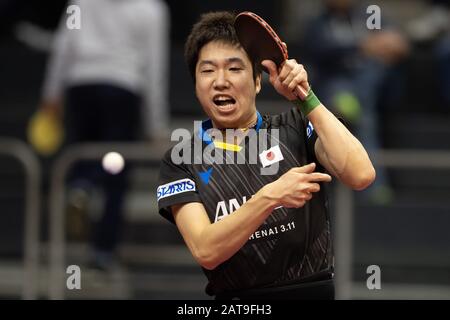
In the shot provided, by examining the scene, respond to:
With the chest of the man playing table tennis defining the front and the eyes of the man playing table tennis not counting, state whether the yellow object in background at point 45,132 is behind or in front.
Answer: behind

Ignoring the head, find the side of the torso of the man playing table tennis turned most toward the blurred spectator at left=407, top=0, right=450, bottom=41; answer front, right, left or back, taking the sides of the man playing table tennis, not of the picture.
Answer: back

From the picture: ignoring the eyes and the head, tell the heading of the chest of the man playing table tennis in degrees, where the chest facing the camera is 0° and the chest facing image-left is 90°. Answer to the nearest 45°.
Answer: approximately 0°

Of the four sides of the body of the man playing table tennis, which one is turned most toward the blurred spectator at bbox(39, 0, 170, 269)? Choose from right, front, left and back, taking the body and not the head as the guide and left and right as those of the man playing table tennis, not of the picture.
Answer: back

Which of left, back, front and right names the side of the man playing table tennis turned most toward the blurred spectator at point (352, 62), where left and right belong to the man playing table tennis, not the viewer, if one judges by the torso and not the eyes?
back

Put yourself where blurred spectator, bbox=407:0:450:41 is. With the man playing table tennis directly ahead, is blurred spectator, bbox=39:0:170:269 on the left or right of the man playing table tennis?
right

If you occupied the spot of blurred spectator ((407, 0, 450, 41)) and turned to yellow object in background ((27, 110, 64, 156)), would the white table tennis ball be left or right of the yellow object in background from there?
left
